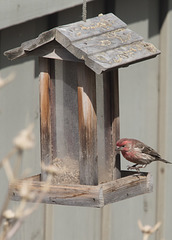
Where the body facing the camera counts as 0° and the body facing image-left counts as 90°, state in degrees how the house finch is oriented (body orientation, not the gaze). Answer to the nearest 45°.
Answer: approximately 90°
